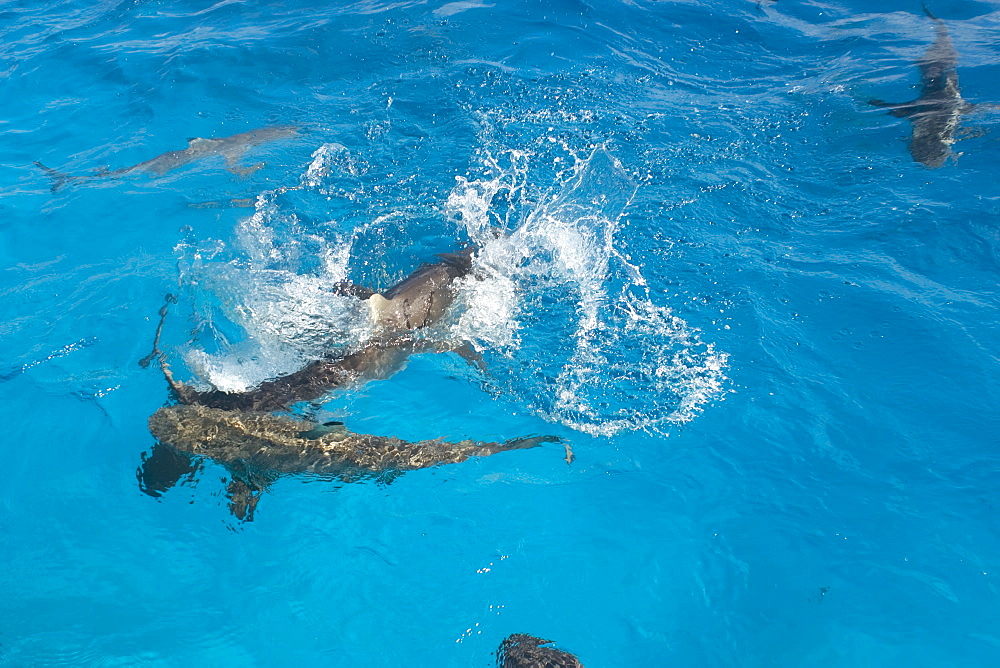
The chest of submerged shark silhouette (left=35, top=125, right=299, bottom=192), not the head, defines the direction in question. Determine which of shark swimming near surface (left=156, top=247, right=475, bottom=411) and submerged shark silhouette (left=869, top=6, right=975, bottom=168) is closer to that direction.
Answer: the submerged shark silhouette

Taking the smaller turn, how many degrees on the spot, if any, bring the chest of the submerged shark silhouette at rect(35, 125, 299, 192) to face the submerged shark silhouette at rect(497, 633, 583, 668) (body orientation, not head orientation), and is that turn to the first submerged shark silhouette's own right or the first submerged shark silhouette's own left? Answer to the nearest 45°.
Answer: approximately 90° to the first submerged shark silhouette's own right

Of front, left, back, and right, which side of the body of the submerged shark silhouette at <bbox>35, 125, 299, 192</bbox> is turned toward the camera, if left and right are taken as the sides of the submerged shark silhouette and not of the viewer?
right

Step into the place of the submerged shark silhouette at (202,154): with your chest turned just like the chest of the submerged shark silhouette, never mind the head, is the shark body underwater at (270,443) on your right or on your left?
on your right

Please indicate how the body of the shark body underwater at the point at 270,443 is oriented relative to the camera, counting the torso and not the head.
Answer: to the viewer's left

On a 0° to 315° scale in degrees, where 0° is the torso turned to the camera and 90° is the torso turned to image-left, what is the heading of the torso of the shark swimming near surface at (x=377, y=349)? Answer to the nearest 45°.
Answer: approximately 225°

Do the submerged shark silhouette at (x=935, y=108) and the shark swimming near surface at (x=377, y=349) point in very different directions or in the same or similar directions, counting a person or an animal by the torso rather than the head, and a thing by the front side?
very different directions

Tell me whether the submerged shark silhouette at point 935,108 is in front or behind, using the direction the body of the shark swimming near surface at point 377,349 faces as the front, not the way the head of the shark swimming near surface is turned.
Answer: in front

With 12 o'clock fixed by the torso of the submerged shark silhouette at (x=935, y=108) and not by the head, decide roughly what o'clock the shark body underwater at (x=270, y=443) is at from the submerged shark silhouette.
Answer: The shark body underwater is roughly at 1 o'clock from the submerged shark silhouette.

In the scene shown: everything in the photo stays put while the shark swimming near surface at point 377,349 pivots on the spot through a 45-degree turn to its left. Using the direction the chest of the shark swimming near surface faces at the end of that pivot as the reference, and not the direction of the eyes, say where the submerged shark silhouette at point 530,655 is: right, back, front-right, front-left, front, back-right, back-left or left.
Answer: back

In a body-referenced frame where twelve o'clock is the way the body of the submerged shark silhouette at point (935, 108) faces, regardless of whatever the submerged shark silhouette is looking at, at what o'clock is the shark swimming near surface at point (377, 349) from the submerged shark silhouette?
The shark swimming near surface is roughly at 1 o'clock from the submerged shark silhouette.
